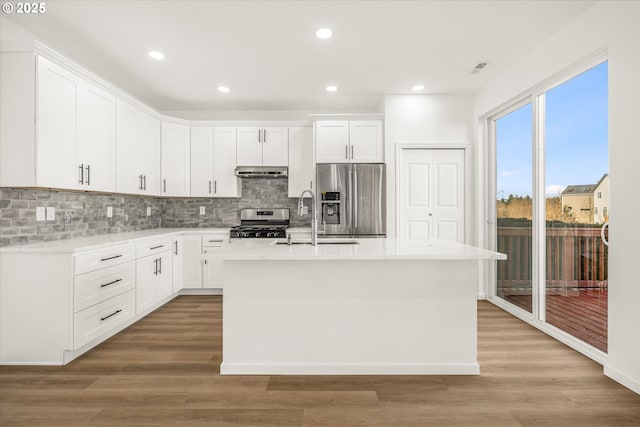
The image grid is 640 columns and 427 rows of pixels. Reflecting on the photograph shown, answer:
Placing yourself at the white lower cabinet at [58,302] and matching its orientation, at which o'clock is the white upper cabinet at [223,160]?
The white upper cabinet is roughly at 9 o'clock from the white lower cabinet.

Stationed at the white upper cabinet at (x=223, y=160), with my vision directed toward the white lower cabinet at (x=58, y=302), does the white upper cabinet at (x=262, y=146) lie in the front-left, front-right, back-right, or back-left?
back-left

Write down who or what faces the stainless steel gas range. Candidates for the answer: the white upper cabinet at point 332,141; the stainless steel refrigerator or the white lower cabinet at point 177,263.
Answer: the white lower cabinet

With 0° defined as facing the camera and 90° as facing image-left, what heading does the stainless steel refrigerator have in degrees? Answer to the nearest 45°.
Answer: approximately 0°

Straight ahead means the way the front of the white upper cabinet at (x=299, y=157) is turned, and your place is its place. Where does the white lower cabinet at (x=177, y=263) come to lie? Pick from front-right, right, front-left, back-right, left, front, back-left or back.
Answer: right

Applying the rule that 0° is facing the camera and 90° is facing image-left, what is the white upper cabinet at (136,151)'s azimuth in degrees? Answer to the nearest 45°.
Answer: approximately 315°

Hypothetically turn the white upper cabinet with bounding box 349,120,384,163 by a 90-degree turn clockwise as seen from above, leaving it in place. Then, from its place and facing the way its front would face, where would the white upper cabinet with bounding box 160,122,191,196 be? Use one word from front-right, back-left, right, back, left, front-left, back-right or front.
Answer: front

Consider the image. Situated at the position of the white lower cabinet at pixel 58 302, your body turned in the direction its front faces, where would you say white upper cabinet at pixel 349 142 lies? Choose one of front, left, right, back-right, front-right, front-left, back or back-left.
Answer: front-left

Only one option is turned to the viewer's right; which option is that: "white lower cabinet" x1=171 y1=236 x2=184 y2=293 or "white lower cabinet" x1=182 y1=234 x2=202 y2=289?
"white lower cabinet" x1=171 y1=236 x2=184 y2=293

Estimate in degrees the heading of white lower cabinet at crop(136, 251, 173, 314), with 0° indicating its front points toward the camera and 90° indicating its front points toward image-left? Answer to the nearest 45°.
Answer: approximately 315°
